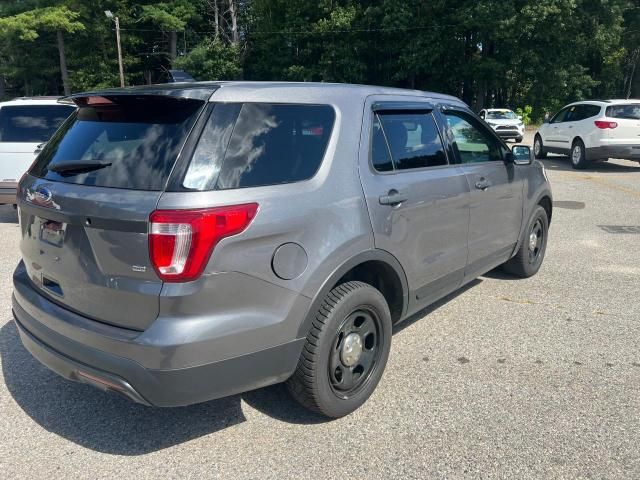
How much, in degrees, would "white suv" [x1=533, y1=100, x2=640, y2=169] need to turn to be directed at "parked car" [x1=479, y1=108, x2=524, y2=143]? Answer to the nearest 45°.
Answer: approximately 45° to its right

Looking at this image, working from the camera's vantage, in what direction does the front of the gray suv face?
facing away from the viewer and to the right of the viewer

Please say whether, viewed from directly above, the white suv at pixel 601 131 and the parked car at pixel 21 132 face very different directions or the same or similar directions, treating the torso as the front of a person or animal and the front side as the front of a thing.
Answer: same or similar directions

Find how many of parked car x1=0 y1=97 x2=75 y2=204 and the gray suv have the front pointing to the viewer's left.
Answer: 0

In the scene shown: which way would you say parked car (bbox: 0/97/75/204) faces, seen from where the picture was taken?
facing away from the viewer

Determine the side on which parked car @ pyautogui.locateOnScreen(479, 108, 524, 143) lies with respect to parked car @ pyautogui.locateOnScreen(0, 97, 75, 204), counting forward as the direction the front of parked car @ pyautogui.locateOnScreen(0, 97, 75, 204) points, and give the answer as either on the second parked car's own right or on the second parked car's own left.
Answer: on the second parked car's own right

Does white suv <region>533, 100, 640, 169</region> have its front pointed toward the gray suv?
no

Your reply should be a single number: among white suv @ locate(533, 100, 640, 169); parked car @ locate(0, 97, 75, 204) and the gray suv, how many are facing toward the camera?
0

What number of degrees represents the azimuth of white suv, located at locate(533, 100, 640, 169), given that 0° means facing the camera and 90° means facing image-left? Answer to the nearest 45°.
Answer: approximately 135°

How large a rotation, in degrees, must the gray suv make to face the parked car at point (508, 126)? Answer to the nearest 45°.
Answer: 0° — it already faces it

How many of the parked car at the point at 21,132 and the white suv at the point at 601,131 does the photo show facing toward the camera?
0

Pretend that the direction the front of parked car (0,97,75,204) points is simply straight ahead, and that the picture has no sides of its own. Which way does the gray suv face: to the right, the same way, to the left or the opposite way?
to the right

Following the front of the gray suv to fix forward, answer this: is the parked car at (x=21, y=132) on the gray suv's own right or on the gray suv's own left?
on the gray suv's own left

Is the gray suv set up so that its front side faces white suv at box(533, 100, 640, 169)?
yes

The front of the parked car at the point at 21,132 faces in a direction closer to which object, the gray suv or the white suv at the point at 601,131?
the white suv

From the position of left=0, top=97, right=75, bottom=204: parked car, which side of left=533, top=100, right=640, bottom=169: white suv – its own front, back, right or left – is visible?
left
